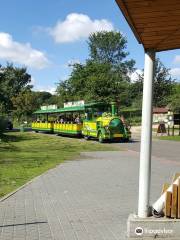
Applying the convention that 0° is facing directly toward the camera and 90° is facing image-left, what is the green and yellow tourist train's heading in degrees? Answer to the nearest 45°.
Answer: approximately 315°
